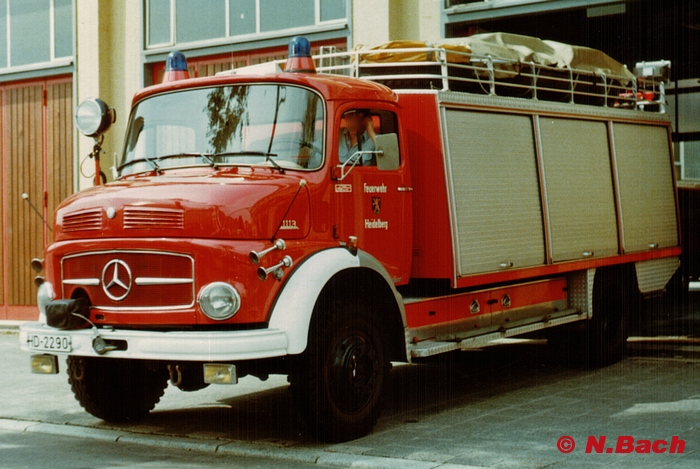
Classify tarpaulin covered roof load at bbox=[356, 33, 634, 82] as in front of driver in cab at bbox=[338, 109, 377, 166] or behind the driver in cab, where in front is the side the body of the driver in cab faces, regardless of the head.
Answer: behind

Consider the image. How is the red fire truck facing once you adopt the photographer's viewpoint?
facing the viewer and to the left of the viewer

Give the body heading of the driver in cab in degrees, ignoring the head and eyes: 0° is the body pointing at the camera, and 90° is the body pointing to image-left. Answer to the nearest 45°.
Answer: approximately 45°

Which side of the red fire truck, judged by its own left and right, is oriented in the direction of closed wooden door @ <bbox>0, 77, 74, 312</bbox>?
right

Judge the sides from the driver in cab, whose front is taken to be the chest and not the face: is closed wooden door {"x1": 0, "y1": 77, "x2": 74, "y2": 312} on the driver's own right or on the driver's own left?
on the driver's own right
